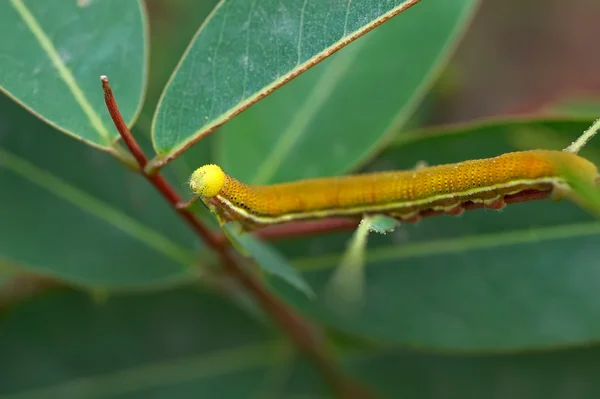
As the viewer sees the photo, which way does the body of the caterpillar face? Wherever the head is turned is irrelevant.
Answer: to the viewer's left
